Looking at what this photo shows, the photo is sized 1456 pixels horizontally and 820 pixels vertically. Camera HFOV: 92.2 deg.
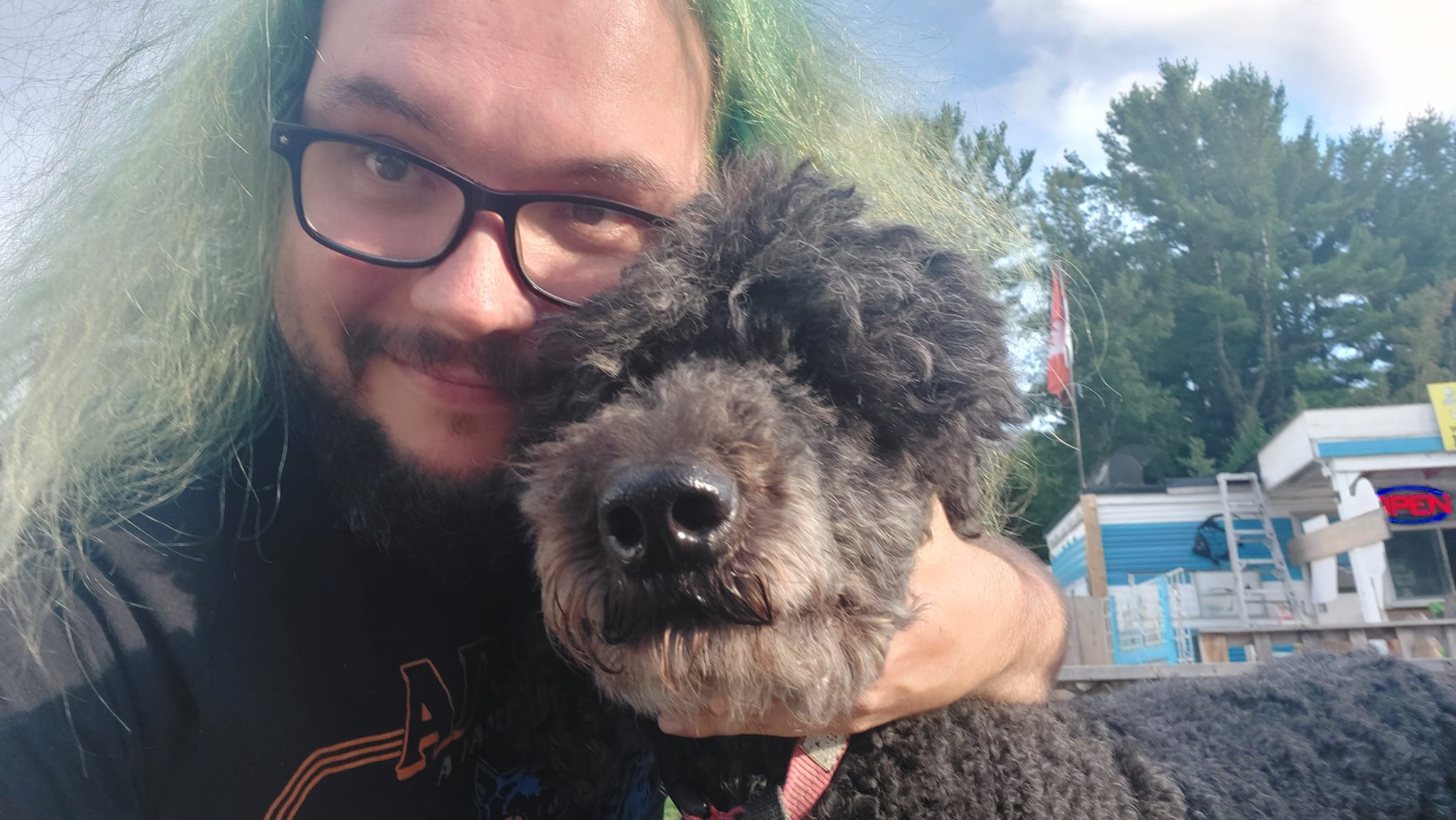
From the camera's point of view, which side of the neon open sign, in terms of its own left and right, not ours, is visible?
front

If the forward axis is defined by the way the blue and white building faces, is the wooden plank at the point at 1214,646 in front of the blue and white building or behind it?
in front

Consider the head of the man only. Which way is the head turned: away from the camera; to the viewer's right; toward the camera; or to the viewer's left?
toward the camera

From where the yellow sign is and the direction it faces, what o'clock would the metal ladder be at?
The metal ladder is roughly at 4 o'clock from the yellow sign.

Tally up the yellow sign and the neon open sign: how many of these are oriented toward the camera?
2

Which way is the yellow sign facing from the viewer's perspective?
toward the camera

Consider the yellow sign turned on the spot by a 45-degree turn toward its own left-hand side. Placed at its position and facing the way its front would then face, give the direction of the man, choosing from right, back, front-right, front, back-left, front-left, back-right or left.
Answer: front-right

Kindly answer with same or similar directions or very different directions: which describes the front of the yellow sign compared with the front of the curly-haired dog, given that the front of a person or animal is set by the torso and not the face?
same or similar directions

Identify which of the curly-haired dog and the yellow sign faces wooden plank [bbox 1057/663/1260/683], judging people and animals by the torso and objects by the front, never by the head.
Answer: the yellow sign
